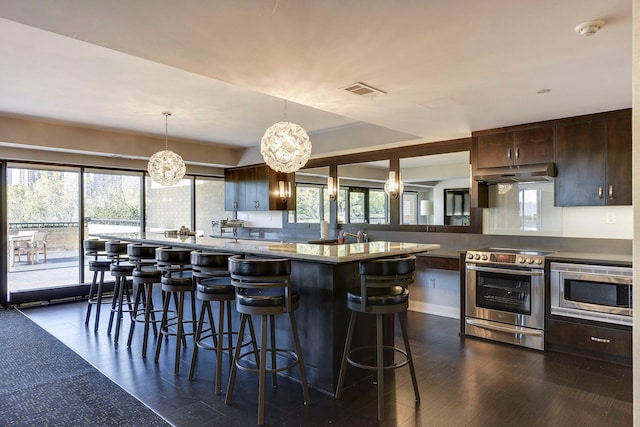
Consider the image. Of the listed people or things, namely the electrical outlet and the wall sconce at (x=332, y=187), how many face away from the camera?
0

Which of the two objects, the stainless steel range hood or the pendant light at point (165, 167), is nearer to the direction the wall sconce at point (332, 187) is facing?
the pendant light

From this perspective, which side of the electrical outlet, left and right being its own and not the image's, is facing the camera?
front

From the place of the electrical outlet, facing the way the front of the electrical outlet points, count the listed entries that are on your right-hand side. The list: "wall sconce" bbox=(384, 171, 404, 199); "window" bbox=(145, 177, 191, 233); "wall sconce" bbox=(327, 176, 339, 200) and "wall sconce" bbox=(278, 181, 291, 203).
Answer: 4

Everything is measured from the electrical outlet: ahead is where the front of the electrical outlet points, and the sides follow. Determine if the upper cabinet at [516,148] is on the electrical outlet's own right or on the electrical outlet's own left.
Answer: on the electrical outlet's own right

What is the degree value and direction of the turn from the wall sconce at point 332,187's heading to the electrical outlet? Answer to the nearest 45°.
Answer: approximately 90° to its left

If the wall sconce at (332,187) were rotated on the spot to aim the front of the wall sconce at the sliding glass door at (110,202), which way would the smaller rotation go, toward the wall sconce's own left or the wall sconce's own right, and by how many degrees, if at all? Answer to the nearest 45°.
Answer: approximately 45° to the wall sconce's own right

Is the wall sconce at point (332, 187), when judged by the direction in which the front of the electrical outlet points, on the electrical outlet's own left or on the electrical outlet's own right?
on the electrical outlet's own right

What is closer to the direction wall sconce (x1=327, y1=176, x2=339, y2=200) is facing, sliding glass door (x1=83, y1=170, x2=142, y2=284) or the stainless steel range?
the sliding glass door

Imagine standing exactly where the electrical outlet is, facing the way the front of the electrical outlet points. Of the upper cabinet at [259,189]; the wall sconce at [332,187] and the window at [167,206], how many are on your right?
3

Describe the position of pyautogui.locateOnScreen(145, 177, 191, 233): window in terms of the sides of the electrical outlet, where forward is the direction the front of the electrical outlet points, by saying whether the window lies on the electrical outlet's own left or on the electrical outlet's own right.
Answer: on the electrical outlet's own right

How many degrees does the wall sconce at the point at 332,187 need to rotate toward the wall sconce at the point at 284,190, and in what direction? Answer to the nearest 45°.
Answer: approximately 90° to its right

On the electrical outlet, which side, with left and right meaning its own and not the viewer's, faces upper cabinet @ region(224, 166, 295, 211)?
right

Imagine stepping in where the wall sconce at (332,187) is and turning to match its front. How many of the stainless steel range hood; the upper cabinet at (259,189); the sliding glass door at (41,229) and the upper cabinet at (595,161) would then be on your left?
2
